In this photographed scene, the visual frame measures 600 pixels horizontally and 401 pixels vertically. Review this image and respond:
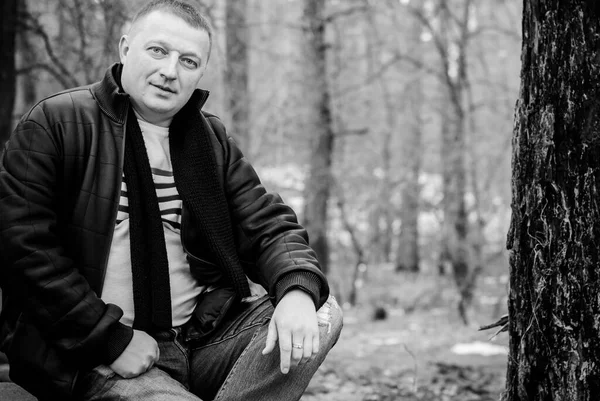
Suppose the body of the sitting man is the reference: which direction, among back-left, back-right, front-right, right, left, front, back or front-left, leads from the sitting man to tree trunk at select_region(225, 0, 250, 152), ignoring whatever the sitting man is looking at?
back-left

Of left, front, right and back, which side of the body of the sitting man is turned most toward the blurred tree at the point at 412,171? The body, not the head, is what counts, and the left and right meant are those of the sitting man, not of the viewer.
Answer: left

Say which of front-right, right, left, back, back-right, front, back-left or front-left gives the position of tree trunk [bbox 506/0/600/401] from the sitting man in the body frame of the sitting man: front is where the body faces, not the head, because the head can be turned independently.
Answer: front-left

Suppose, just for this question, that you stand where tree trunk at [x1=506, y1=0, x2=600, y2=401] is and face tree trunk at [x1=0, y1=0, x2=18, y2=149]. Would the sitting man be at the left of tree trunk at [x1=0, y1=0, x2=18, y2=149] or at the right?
left

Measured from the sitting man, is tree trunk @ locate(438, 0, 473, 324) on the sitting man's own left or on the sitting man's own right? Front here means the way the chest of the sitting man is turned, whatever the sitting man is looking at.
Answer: on the sitting man's own left

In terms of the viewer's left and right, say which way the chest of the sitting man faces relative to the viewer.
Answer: facing the viewer and to the right of the viewer

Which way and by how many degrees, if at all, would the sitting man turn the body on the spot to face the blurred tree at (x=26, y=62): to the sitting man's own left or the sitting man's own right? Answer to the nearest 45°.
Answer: approximately 135° to the sitting man's own left

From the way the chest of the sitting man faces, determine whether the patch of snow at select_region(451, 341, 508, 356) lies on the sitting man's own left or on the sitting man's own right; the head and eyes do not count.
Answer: on the sitting man's own left

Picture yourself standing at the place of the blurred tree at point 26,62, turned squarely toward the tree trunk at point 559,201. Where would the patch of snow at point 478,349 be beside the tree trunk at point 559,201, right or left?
left

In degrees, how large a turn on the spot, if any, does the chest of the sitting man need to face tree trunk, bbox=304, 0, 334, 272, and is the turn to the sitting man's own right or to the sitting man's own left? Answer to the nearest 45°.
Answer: approximately 135° to the sitting man's own left

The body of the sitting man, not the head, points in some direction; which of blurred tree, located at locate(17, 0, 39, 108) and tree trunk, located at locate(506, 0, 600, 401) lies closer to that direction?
the tree trunk
